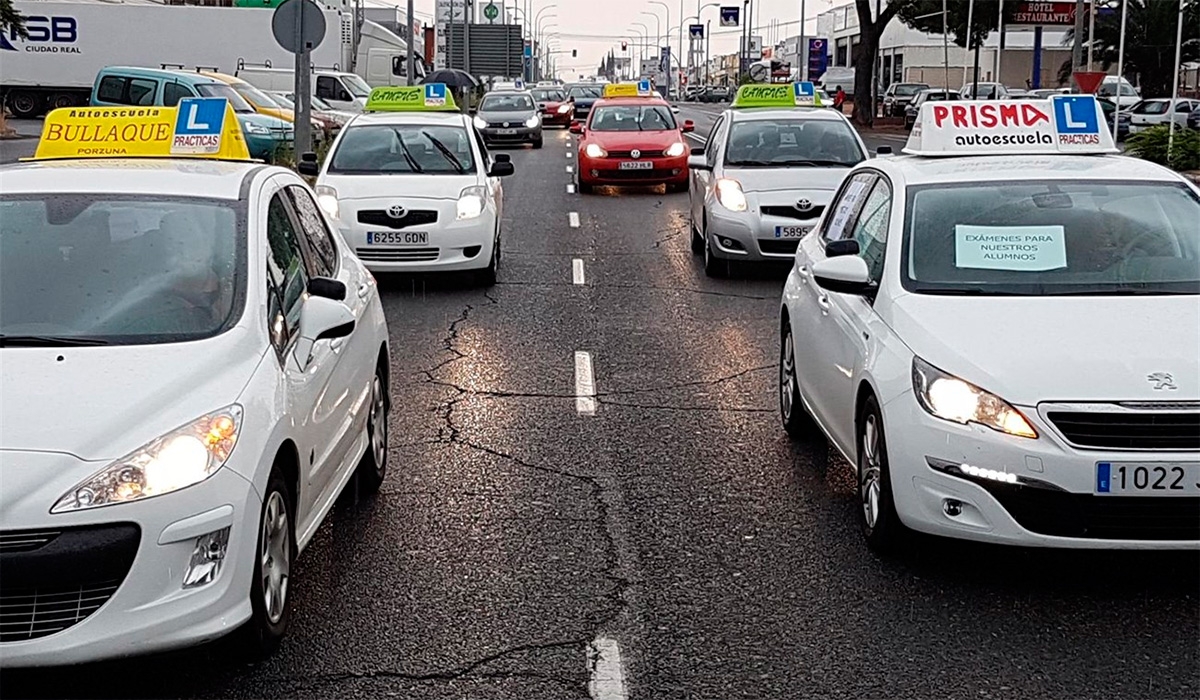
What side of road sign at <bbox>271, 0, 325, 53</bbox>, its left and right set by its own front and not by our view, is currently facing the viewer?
back

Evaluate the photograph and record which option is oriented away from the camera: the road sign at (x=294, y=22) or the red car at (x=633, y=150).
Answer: the road sign

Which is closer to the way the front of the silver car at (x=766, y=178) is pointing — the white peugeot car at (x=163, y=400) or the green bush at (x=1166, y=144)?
the white peugeot car

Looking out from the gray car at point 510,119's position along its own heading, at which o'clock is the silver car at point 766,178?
the silver car at point 766,178 is roughly at 12 o'clock from the gray car at point 510,119.

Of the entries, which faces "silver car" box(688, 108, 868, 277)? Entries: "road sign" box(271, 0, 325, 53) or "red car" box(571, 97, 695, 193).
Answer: the red car

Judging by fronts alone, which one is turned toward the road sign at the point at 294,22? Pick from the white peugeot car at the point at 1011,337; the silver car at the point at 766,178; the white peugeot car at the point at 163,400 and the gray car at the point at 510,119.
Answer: the gray car at the point at 510,119

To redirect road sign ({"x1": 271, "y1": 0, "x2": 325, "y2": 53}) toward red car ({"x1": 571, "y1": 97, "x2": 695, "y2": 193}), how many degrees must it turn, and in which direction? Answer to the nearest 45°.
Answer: approximately 45° to its right

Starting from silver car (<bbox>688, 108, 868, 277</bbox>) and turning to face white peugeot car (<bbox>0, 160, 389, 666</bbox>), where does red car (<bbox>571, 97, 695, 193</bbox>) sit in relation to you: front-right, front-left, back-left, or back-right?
back-right

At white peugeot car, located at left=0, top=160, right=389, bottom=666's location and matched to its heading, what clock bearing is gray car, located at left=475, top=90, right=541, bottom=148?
The gray car is roughly at 5 o'clock from the white peugeot car.

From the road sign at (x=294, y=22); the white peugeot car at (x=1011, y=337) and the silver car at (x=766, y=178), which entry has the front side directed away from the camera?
the road sign

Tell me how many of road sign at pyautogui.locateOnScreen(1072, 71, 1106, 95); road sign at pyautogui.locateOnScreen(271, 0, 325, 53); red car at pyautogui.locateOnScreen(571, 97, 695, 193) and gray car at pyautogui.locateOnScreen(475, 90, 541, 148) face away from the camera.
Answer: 1

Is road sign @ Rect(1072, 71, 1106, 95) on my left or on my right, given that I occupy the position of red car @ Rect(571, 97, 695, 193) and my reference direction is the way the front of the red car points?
on my left

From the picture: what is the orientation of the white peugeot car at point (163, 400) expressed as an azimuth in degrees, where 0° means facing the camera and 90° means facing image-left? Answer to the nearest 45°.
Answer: approximately 45°

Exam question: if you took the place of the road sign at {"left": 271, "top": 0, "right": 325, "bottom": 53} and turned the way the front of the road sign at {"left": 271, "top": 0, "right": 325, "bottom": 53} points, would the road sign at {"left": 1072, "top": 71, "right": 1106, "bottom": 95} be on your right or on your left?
on your right

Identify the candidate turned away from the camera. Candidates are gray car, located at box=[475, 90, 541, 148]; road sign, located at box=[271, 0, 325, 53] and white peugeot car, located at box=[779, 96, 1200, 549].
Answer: the road sign

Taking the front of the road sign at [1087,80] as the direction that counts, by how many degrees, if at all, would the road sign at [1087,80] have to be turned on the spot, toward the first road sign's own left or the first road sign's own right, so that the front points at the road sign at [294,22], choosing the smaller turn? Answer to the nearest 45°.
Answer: approximately 45° to the first road sign's own right
